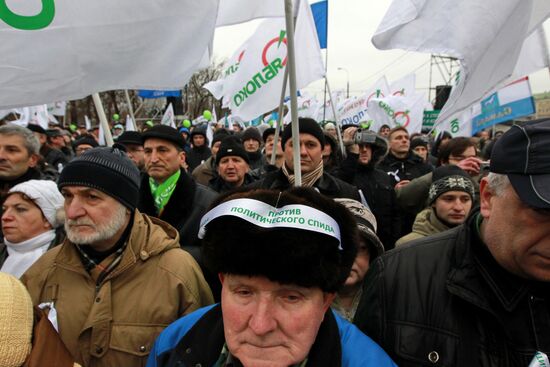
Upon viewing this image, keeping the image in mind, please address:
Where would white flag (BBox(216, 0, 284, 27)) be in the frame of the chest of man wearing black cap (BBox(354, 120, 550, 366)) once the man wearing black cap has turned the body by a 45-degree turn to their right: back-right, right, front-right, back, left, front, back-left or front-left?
back-right

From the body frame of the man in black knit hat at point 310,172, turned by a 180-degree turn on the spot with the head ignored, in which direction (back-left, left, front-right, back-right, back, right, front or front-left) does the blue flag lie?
front

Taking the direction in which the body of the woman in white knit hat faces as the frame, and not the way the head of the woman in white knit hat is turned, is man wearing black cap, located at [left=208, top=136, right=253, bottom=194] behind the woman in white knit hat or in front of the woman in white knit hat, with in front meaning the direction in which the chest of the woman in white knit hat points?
behind

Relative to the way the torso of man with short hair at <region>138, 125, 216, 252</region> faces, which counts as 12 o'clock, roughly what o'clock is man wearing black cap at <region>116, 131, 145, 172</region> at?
The man wearing black cap is roughly at 4 o'clock from the man with short hair.

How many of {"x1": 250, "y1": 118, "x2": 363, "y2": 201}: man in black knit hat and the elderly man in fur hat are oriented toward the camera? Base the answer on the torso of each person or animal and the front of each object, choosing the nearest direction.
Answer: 2

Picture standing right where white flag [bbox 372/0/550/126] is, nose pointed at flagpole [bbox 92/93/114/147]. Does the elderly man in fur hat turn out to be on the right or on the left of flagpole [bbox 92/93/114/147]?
left

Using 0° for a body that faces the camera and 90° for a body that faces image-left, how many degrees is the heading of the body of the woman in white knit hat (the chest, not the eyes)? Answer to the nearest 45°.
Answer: approximately 45°

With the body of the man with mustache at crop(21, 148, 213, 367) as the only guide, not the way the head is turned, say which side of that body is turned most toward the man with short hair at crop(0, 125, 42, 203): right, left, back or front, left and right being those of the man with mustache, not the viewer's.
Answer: right
